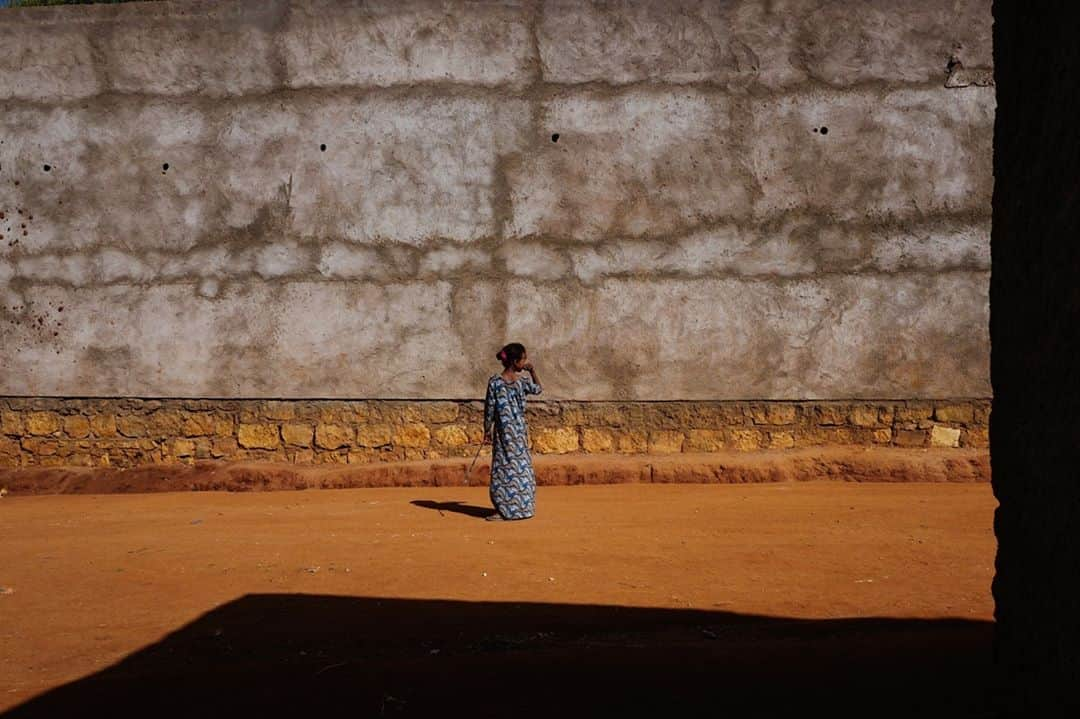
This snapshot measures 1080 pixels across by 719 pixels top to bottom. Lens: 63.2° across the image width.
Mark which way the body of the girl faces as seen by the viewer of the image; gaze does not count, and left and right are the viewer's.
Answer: facing away from the viewer and to the right of the viewer
